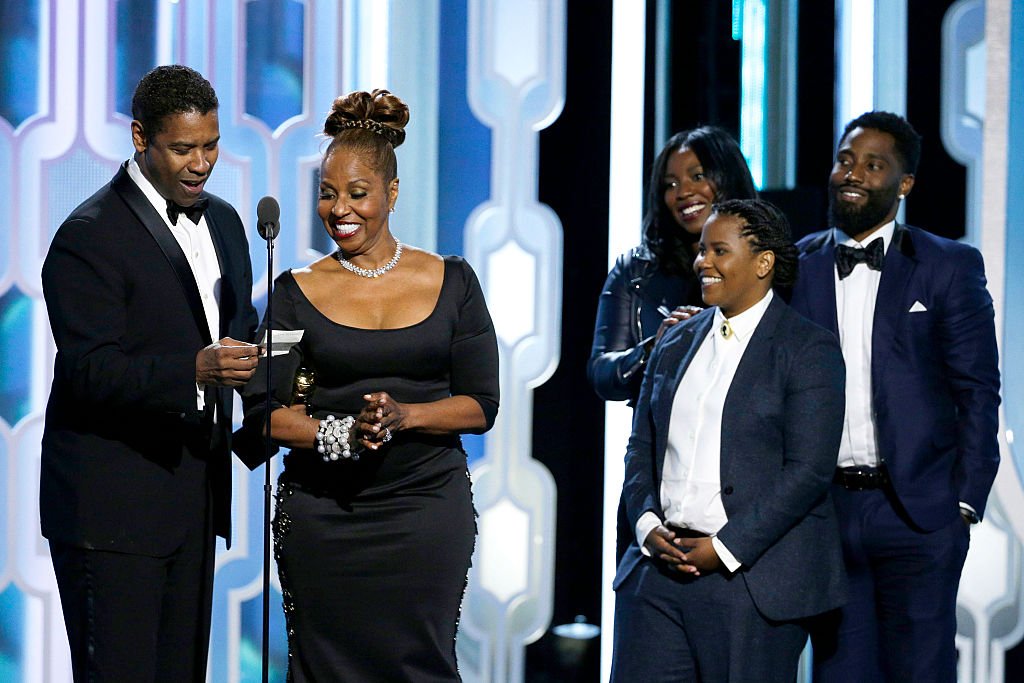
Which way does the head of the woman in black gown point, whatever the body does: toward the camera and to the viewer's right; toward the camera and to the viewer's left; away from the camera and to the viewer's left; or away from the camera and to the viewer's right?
toward the camera and to the viewer's left

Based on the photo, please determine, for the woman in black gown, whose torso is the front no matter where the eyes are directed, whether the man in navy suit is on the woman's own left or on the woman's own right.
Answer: on the woman's own left

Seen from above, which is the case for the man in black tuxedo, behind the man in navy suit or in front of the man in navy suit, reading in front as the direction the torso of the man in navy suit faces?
in front

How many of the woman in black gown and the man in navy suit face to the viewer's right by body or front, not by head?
0

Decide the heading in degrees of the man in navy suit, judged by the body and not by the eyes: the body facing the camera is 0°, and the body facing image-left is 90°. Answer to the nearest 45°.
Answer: approximately 45°

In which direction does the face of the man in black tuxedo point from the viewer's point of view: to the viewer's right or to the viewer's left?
to the viewer's right

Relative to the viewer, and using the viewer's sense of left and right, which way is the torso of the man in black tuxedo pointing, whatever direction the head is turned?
facing the viewer and to the right of the viewer

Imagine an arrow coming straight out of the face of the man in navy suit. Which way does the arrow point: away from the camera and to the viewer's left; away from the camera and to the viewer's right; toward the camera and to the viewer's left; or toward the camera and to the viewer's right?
toward the camera and to the viewer's left
